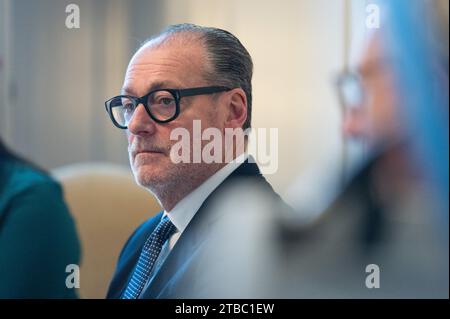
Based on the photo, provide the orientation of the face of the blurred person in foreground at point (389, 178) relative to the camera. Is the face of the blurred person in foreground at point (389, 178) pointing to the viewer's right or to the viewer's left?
to the viewer's left

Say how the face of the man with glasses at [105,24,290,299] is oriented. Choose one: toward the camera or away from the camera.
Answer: toward the camera

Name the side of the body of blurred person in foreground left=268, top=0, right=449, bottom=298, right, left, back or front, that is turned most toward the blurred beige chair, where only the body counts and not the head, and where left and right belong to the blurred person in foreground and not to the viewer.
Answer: front

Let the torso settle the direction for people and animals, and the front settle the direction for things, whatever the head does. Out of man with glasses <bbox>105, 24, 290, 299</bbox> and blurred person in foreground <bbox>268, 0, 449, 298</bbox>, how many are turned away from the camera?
0

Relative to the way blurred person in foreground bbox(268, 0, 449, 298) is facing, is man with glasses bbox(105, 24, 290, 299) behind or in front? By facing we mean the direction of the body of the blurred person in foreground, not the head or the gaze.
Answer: in front

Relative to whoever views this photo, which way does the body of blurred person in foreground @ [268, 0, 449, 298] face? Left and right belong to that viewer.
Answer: facing to the left of the viewer

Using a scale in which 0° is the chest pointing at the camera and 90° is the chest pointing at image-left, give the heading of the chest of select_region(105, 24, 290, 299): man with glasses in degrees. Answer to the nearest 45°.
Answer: approximately 45°

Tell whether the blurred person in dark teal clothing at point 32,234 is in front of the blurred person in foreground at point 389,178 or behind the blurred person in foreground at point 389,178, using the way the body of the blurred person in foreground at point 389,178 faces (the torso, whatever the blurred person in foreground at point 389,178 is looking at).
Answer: in front

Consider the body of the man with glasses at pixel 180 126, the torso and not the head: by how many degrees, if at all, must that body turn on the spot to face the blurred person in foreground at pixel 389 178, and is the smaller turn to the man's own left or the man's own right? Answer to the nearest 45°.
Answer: approximately 135° to the man's own left
